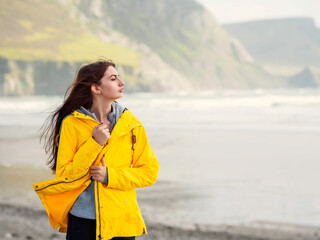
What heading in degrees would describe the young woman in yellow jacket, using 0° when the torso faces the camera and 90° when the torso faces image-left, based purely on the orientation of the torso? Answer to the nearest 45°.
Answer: approximately 0°
